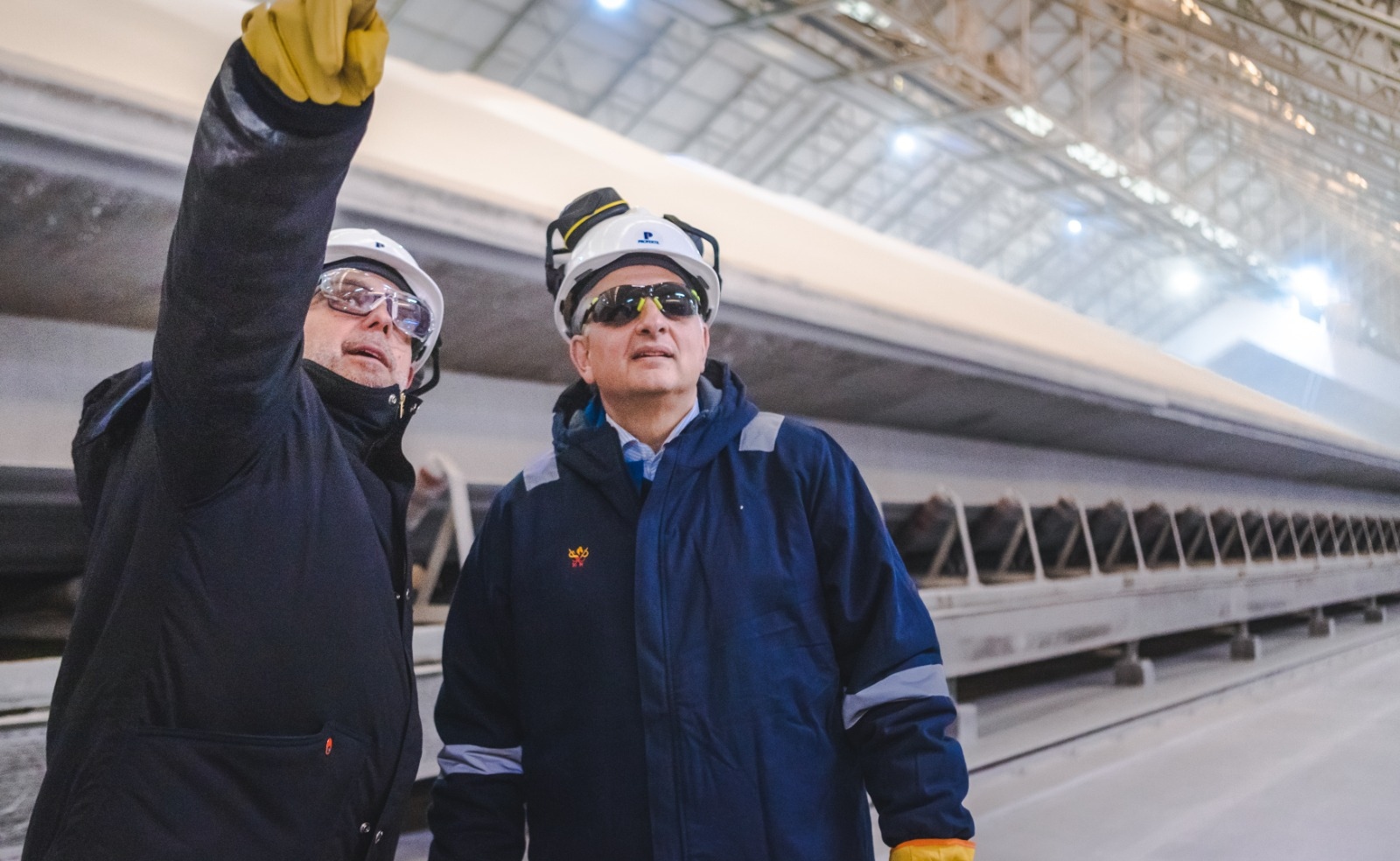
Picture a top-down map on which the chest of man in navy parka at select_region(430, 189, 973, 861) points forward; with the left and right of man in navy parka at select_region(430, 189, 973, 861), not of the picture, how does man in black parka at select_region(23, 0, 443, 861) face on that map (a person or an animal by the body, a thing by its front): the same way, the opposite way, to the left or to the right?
to the left

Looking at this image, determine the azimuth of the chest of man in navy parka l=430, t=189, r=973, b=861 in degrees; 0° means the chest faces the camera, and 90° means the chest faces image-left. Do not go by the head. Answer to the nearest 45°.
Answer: approximately 0°

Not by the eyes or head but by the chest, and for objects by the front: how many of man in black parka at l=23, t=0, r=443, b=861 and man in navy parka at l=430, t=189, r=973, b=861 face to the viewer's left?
0

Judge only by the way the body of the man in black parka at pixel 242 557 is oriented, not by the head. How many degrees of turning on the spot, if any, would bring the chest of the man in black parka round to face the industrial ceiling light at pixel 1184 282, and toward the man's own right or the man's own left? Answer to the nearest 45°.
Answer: approximately 90° to the man's own left

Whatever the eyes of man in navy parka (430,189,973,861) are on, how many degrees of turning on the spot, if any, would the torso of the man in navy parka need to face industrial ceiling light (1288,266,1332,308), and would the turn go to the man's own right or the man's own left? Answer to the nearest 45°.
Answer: approximately 135° to the man's own left

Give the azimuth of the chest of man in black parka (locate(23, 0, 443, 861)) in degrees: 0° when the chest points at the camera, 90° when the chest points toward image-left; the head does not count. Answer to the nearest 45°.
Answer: approximately 315°

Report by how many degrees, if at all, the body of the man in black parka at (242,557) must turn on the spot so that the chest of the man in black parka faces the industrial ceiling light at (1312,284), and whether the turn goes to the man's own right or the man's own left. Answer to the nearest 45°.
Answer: approximately 90° to the man's own left
